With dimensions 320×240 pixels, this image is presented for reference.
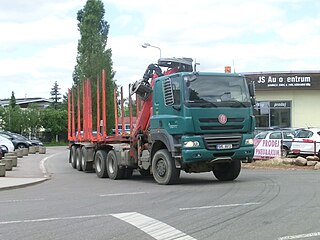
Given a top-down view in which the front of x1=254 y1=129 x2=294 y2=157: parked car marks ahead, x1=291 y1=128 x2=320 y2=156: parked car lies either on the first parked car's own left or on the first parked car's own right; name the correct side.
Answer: on the first parked car's own left

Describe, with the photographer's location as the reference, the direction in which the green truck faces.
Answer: facing the viewer and to the right of the viewer

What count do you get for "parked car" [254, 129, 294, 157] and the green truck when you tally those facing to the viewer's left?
1

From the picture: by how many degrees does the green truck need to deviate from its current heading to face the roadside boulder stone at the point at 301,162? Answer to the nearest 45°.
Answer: approximately 90° to its left

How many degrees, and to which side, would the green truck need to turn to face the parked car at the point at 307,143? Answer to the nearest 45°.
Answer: approximately 90° to its left

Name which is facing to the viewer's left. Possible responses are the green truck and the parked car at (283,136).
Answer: the parked car

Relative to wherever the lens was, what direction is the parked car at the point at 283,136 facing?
facing to the left of the viewer

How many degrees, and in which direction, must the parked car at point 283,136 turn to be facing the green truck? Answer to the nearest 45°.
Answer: approximately 90° to its left
